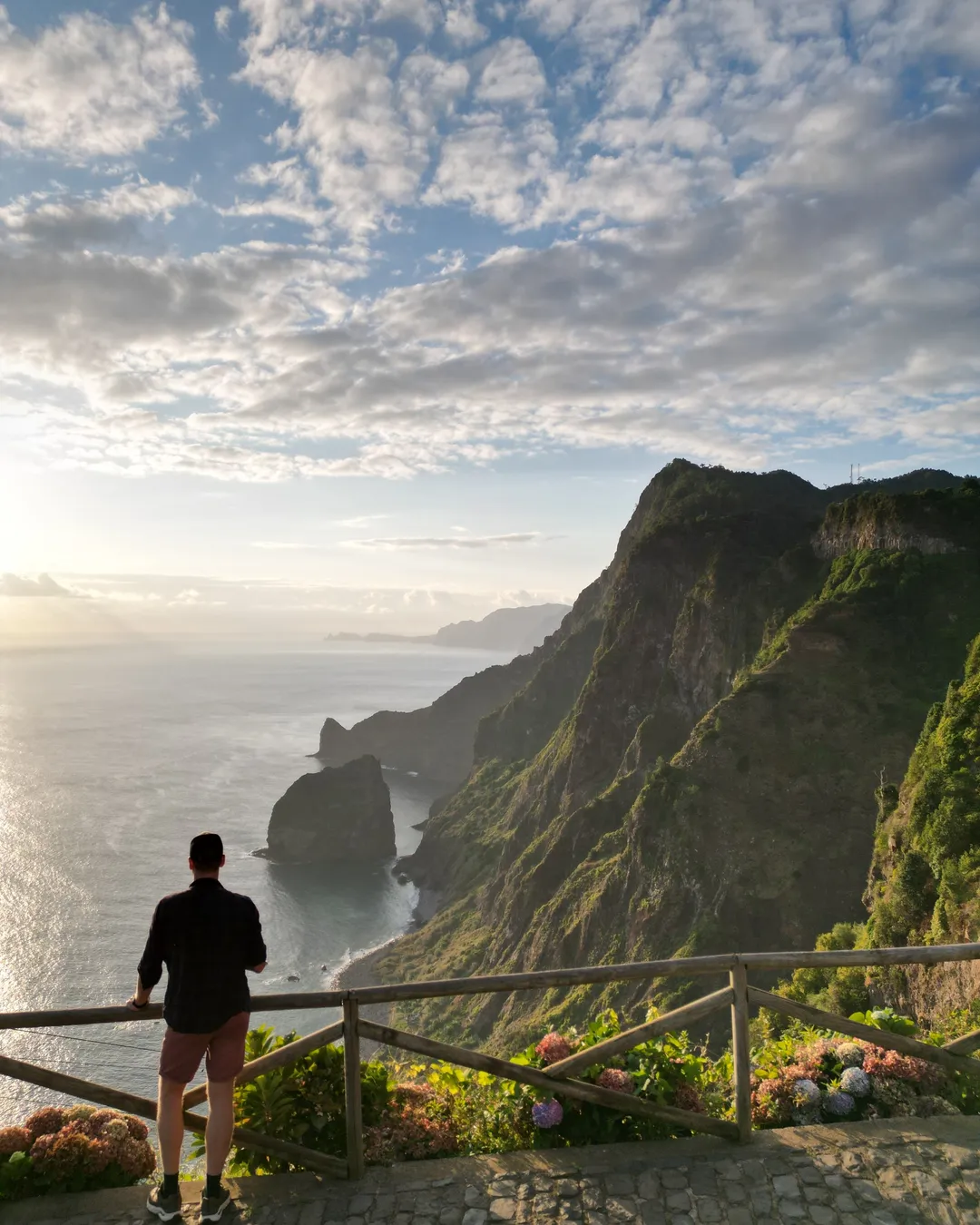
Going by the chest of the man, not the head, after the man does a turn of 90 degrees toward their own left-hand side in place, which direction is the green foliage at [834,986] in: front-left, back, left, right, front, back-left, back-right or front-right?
back-right

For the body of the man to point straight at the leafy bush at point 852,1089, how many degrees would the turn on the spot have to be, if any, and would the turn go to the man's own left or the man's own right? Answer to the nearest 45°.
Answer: approximately 90° to the man's own right

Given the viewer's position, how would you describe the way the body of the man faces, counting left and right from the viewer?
facing away from the viewer

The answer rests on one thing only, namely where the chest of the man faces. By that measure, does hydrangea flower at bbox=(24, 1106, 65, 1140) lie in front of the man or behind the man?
in front

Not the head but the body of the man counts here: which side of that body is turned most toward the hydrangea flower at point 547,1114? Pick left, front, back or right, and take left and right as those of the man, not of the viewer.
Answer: right

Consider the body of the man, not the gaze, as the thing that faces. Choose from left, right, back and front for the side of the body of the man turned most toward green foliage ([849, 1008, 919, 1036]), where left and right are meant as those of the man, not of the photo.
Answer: right

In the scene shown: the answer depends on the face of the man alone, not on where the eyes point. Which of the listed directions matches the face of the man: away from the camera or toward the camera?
away from the camera

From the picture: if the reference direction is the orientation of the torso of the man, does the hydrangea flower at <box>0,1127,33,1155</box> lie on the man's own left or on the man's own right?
on the man's own left

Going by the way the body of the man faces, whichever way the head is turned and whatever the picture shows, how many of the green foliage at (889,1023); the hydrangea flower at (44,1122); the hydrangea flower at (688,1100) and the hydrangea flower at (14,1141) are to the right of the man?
2
